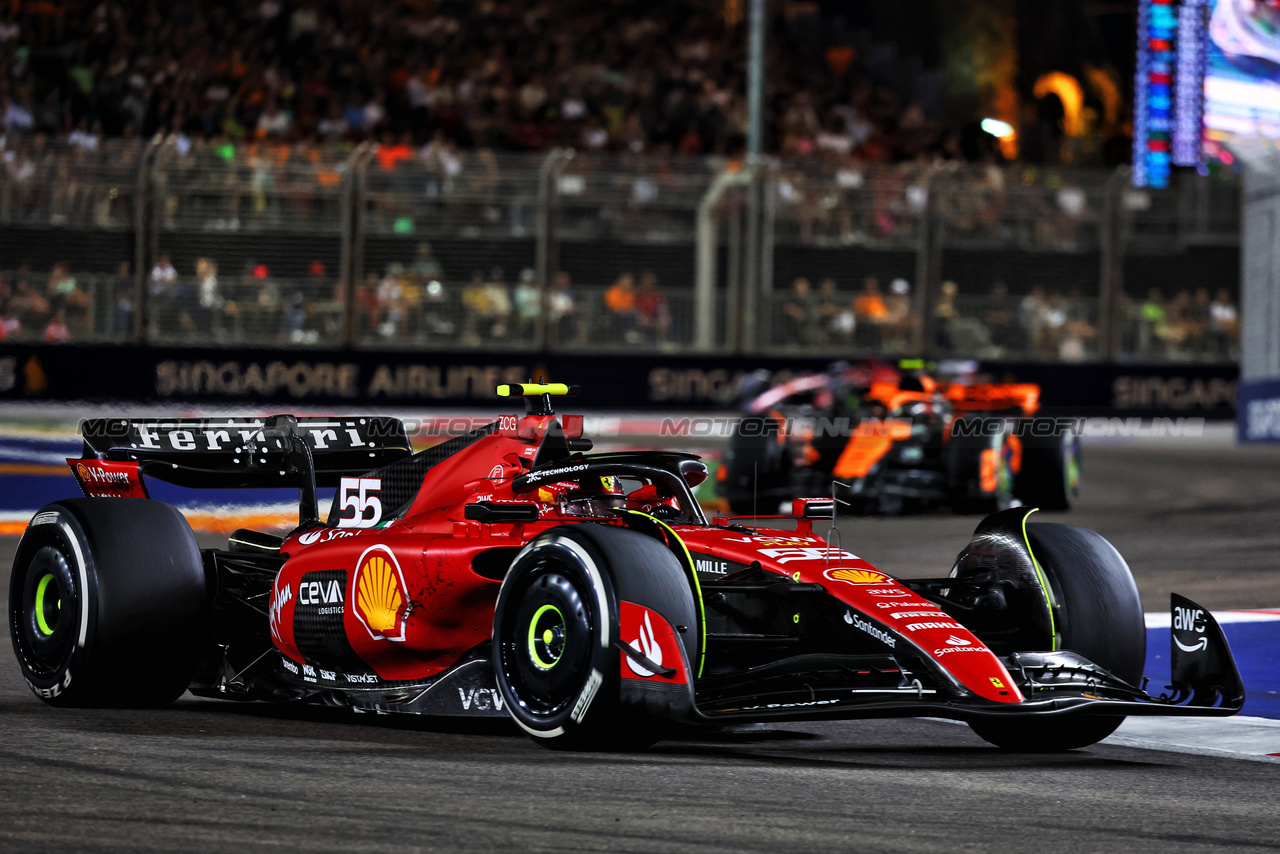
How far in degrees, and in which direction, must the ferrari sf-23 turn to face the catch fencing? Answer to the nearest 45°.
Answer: approximately 135° to its left

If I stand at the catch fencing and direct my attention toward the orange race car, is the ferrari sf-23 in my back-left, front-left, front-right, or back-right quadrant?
front-right

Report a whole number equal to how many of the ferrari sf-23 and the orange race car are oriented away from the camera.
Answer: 0

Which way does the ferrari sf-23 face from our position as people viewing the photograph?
facing the viewer and to the right of the viewer

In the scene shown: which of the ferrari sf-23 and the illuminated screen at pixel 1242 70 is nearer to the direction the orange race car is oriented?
the ferrari sf-23

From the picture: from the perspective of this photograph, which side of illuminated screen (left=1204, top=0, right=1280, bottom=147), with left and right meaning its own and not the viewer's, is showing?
front

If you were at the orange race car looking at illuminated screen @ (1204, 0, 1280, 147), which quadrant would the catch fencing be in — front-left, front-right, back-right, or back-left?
front-left

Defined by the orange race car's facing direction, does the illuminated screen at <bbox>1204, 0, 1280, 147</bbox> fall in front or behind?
behind

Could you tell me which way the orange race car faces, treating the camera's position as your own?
facing the viewer and to the left of the viewer

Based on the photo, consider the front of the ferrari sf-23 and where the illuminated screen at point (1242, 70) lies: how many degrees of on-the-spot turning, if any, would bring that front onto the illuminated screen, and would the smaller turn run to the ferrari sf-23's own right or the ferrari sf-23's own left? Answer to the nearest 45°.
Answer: approximately 90° to the ferrari sf-23's own left

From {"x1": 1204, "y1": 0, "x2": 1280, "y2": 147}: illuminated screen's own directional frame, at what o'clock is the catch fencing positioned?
The catch fencing is roughly at 2 o'clock from the illuminated screen.

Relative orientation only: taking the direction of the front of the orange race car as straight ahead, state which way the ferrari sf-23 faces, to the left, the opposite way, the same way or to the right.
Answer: to the left

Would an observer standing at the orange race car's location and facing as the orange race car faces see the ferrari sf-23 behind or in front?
in front

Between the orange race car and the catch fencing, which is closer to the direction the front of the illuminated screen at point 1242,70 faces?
the orange race car

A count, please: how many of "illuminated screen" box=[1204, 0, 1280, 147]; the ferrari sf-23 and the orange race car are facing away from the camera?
0
